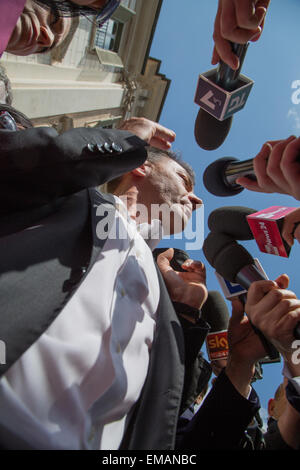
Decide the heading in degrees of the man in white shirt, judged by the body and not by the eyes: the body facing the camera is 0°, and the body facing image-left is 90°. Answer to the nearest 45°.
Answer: approximately 315°

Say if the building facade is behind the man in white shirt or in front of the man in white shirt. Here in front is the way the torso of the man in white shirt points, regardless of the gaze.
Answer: behind
